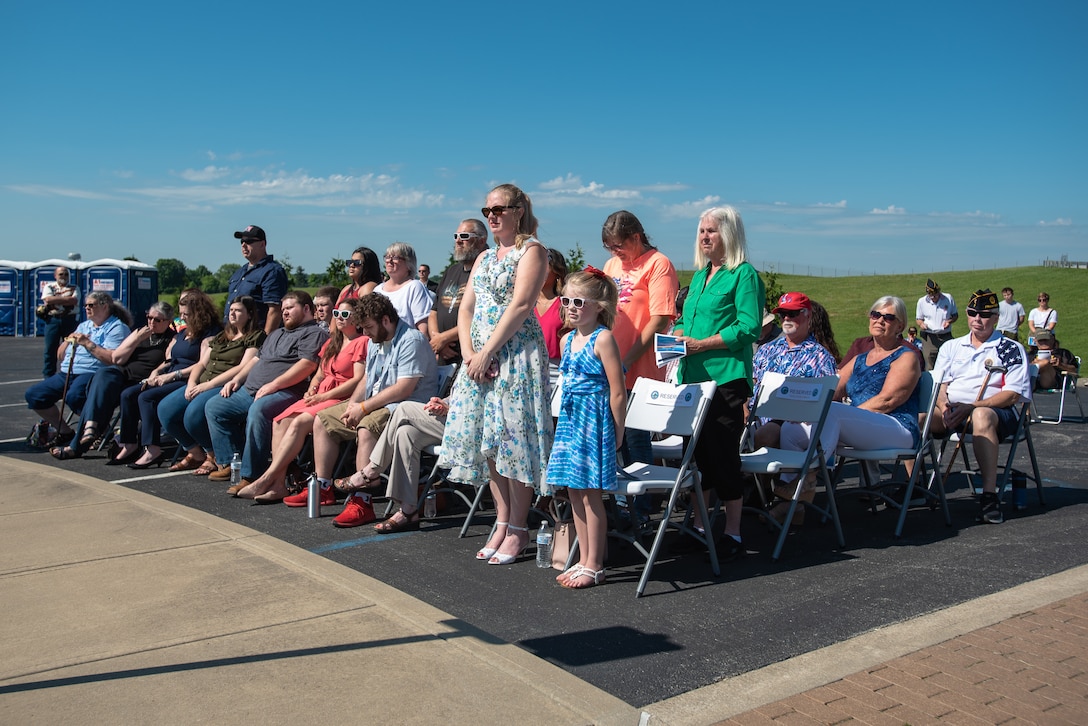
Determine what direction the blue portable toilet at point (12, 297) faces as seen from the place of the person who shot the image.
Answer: facing the viewer

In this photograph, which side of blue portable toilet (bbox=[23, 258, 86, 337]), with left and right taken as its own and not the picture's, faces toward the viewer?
front

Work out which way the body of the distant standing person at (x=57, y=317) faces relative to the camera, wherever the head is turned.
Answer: toward the camera

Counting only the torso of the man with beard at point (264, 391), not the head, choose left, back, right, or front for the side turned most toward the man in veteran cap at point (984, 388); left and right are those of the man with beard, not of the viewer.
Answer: left

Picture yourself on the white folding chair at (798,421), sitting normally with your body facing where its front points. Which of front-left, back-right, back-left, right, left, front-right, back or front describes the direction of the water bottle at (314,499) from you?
front-right

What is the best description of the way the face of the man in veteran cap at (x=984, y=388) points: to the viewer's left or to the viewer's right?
to the viewer's left

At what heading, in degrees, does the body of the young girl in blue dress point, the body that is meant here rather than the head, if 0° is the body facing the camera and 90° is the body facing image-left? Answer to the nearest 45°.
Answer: approximately 45°

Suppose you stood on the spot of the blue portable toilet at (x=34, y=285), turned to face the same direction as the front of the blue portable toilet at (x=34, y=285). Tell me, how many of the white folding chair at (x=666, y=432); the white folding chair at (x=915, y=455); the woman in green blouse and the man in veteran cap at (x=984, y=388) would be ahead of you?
4

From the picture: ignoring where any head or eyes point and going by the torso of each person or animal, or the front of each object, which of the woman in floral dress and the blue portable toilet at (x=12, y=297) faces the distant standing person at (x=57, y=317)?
the blue portable toilet

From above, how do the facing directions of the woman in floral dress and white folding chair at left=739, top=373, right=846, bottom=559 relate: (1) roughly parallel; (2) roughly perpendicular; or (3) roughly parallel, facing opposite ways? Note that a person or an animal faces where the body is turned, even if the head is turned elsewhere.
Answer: roughly parallel

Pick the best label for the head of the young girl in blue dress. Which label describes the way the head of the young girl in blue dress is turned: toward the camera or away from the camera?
toward the camera

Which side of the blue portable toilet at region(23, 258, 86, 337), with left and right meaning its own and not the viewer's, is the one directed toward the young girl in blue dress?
front
